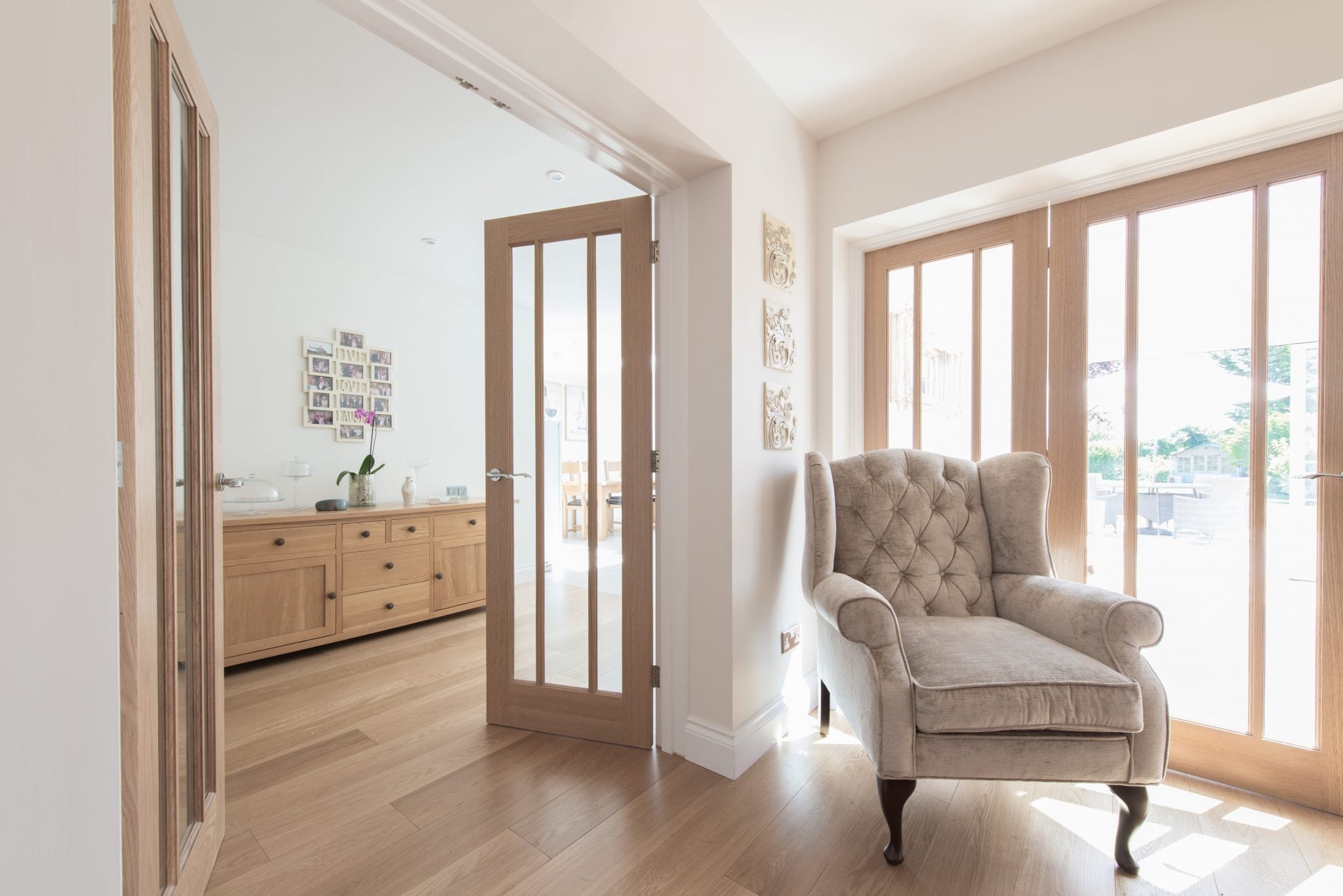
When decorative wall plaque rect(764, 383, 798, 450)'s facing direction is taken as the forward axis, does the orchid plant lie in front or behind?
behind

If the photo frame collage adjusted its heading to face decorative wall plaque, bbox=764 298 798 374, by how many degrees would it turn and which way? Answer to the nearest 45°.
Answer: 0° — it already faces it
